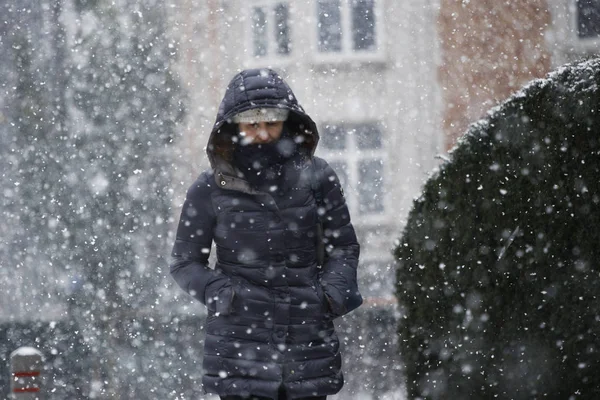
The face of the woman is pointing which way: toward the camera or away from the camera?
toward the camera

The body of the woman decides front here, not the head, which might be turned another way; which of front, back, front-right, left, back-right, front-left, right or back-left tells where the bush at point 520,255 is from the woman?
back-left

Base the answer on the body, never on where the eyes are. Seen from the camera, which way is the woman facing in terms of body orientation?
toward the camera
